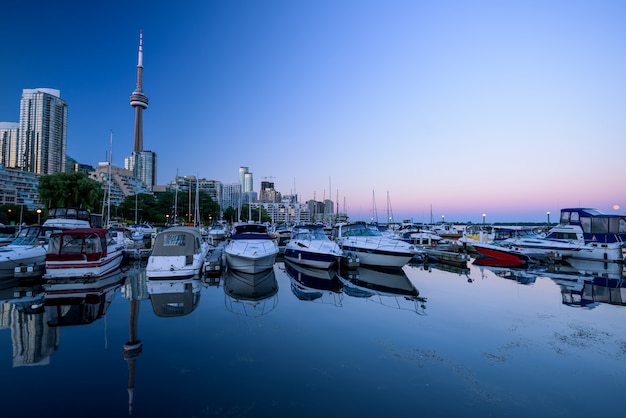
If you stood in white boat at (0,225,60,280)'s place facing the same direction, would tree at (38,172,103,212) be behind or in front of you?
behind

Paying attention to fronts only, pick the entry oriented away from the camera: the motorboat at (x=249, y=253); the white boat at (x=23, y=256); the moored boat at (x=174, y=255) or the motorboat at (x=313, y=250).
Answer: the moored boat

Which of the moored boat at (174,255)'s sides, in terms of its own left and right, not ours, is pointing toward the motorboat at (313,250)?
right

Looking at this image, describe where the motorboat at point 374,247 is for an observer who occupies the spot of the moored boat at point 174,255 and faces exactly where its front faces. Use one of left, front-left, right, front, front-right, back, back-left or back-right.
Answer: right

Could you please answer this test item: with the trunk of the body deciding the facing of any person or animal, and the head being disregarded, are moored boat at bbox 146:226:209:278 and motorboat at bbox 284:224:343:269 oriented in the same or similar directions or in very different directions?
very different directions

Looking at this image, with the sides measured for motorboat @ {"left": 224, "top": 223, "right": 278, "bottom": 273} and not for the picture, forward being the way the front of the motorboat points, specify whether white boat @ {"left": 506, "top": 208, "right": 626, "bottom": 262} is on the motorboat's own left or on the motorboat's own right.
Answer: on the motorboat's own left

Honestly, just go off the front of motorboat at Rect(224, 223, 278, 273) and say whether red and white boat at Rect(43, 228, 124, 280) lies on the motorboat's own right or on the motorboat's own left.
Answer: on the motorboat's own right

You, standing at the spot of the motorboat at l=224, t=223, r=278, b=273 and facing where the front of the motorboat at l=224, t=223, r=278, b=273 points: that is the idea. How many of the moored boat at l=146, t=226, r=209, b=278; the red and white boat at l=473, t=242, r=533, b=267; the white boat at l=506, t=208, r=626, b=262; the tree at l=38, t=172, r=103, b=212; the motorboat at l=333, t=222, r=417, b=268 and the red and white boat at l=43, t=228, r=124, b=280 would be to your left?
3

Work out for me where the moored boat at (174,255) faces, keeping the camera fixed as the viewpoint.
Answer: facing away from the viewer
